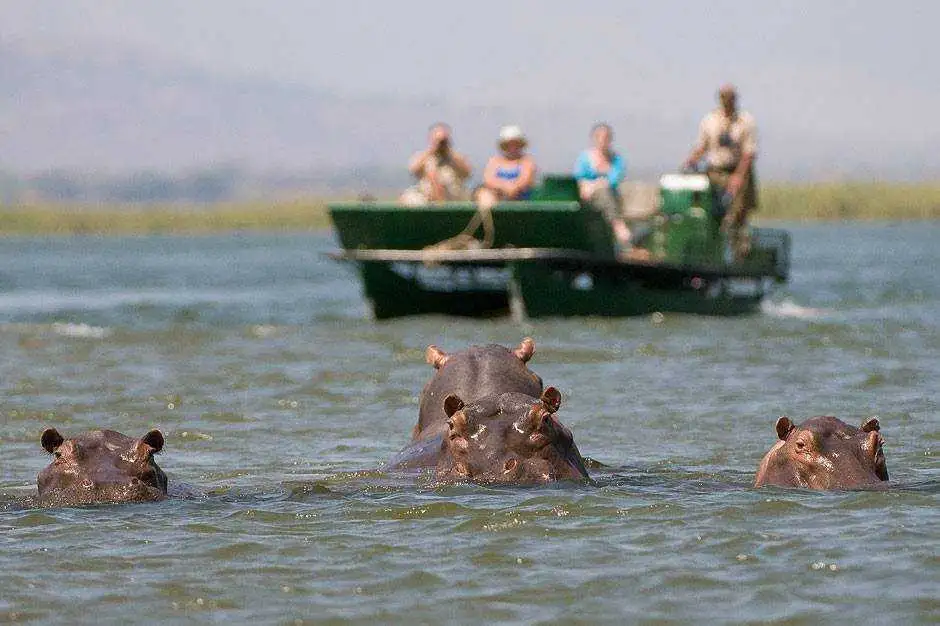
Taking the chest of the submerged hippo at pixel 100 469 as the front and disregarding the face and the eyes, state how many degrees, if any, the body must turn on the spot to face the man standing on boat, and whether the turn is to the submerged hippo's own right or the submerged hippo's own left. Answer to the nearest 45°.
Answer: approximately 135° to the submerged hippo's own left

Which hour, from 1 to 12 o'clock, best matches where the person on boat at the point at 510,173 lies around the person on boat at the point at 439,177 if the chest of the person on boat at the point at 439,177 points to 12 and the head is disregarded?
the person on boat at the point at 510,173 is roughly at 10 o'clock from the person on boat at the point at 439,177.

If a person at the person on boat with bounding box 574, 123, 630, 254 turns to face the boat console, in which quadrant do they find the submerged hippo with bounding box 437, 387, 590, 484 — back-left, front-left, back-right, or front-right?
back-right

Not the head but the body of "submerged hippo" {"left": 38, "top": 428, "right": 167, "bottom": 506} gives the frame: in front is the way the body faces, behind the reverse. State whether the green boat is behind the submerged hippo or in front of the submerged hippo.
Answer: behind

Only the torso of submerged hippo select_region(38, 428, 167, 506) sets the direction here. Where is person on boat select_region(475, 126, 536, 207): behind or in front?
behind

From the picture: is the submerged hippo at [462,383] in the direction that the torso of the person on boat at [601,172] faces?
yes

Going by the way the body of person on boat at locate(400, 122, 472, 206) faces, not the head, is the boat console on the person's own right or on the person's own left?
on the person's own left

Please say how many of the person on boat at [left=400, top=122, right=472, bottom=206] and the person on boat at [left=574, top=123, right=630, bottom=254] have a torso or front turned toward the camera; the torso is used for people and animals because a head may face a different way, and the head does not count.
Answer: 2

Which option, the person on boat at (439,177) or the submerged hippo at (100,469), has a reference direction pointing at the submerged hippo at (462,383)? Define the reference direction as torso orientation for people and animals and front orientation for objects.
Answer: the person on boat

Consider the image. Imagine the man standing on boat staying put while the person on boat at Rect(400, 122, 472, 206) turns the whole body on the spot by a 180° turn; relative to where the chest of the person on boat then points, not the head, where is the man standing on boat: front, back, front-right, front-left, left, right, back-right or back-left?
right

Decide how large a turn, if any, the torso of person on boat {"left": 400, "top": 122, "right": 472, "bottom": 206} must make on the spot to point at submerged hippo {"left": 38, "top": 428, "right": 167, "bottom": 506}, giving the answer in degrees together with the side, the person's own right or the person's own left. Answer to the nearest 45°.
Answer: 0° — they already face it
